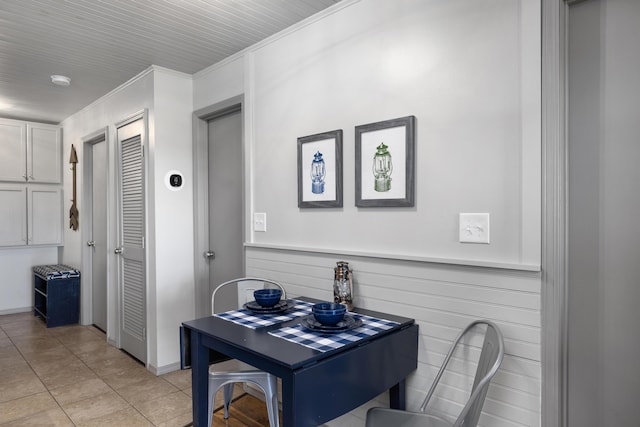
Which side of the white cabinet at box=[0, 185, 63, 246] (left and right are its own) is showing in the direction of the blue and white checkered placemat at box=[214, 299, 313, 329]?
front

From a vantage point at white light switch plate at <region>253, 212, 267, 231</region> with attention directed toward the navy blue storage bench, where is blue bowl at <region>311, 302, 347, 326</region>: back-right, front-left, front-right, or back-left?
back-left

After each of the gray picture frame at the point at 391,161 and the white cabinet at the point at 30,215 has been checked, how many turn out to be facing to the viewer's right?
0

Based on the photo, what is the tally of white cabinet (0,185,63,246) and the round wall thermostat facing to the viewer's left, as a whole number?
0

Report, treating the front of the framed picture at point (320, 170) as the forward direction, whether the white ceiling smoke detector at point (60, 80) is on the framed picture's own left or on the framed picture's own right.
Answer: on the framed picture's own right

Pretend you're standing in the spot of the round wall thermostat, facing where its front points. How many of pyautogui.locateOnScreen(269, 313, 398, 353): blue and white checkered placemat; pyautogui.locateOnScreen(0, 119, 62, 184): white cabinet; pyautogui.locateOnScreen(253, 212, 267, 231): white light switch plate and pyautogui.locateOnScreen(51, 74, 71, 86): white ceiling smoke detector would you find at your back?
2

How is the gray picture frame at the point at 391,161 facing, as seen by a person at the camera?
facing the viewer and to the left of the viewer

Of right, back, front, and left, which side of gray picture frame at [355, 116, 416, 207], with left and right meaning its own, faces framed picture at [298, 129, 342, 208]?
right

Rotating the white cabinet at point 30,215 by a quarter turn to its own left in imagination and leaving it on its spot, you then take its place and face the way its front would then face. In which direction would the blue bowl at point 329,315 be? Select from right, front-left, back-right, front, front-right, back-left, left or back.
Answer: right

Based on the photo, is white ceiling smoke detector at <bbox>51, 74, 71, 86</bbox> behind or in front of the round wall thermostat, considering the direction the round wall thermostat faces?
behind

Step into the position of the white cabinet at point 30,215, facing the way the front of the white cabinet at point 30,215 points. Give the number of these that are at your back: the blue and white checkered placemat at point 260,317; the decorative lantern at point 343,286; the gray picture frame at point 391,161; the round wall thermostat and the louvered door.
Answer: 0

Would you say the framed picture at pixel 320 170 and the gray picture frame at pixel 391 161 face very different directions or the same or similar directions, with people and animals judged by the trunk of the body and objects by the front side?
same or similar directions

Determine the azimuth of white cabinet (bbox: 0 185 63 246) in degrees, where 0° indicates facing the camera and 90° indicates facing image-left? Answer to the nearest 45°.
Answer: approximately 0°

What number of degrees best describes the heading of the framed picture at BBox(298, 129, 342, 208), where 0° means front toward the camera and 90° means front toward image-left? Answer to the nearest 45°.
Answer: approximately 45°

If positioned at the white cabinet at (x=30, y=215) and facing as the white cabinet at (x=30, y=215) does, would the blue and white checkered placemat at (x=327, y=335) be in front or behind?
in front

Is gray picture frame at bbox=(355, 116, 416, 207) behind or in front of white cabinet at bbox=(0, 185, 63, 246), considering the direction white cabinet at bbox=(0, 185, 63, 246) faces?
in front
